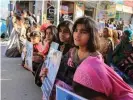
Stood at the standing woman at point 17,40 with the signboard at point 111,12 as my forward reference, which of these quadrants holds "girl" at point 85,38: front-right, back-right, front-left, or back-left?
back-right

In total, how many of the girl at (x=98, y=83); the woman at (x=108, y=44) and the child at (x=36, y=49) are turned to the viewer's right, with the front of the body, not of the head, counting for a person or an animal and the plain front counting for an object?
0

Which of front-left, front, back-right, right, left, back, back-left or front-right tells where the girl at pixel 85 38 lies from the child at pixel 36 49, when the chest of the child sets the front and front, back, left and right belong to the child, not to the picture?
front-left

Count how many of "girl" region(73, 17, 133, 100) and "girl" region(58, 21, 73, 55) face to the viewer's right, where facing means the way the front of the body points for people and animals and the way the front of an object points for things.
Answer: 0

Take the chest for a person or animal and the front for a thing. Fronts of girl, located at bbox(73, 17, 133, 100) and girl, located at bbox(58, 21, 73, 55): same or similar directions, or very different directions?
same or similar directions

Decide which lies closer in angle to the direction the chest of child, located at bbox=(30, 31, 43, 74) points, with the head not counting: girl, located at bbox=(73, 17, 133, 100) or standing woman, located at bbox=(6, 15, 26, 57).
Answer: the girl

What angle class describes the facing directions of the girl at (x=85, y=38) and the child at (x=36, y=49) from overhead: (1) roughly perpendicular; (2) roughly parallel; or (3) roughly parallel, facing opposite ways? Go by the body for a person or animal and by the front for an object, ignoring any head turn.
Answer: roughly parallel

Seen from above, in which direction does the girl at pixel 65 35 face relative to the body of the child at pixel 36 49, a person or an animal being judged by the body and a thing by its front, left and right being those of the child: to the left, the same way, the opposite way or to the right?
the same way

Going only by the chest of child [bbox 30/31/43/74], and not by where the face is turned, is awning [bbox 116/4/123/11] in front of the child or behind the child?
behind
